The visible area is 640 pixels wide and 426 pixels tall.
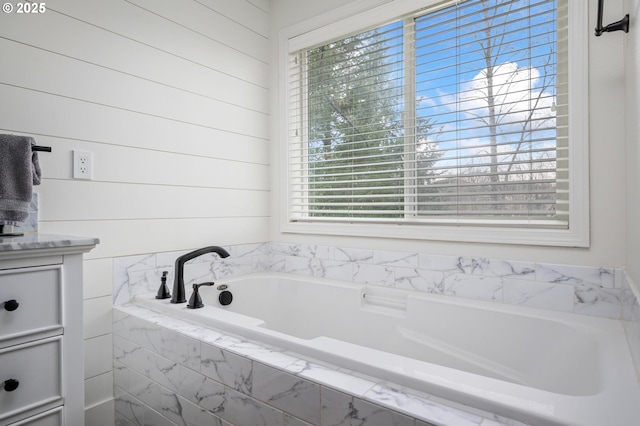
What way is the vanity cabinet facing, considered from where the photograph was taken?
facing the viewer and to the right of the viewer

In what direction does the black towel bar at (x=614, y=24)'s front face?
to the viewer's left

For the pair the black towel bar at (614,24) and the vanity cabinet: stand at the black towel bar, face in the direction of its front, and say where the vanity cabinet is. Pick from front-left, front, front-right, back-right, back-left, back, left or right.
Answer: front-left

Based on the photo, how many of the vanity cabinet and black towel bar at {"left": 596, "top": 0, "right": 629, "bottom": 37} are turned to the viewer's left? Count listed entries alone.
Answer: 1

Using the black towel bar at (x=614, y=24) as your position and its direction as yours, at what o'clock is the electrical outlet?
The electrical outlet is roughly at 11 o'clock from the black towel bar.

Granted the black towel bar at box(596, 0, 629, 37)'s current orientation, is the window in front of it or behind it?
in front

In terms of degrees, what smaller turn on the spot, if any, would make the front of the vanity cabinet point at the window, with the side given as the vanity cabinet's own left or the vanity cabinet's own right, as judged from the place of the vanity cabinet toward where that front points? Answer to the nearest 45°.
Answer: approximately 45° to the vanity cabinet's own left
